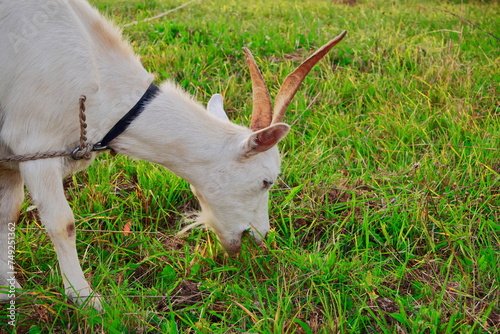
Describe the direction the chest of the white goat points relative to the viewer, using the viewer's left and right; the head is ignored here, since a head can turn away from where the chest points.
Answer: facing to the right of the viewer
